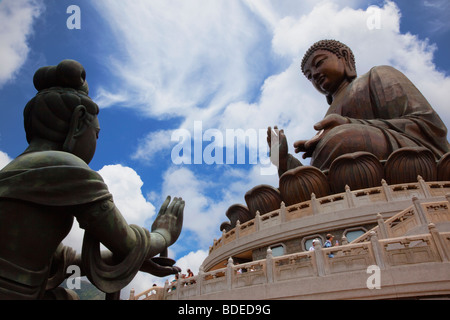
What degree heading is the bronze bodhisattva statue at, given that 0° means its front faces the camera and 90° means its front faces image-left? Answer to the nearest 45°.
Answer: approximately 225°

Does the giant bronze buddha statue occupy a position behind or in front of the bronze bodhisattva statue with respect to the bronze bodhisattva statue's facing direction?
in front

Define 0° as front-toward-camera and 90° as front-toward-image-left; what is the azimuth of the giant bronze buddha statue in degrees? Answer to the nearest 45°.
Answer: approximately 45°

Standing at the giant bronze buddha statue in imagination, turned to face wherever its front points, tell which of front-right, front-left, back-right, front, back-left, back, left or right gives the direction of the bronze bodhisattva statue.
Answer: front-left
